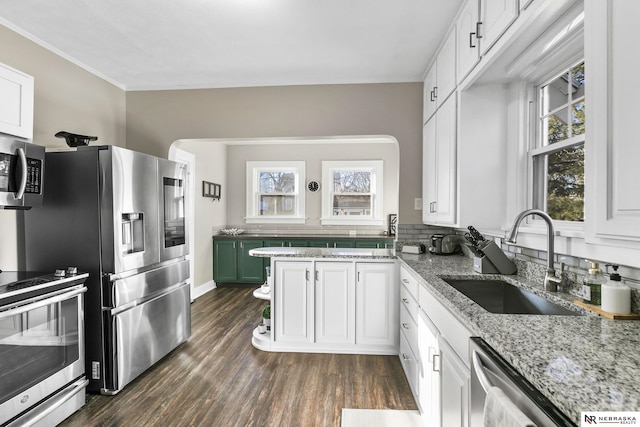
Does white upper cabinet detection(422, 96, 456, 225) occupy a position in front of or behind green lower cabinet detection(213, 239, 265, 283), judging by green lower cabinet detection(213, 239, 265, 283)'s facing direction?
in front

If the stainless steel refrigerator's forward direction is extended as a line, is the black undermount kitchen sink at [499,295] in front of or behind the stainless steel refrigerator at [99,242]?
in front

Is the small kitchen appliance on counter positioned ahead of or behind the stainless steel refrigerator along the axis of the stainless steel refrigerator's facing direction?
ahead

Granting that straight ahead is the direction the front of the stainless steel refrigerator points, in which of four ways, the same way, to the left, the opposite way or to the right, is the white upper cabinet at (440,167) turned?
the opposite way

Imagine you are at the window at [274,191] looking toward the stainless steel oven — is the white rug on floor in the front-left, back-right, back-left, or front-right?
front-left

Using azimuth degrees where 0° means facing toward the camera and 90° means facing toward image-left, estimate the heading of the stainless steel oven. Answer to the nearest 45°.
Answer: approximately 315°

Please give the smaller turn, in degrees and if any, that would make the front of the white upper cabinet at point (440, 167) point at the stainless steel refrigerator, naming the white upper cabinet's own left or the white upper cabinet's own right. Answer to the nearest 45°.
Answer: approximately 45° to the white upper cabinet's own left

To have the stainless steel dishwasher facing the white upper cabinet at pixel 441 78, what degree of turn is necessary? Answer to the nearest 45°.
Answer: approximately 135° to its right

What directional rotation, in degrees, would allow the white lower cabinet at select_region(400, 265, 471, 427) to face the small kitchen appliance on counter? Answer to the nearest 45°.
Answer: approximately 90° to its right

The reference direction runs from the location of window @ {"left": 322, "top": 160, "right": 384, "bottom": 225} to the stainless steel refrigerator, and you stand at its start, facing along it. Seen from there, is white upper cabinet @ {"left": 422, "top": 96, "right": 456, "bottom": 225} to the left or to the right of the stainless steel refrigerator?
left

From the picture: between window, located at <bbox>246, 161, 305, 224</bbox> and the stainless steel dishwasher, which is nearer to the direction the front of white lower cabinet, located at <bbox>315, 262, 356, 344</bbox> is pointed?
the stainless steel dishwasher

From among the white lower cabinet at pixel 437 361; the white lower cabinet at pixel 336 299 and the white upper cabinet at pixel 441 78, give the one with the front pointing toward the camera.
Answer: the white lower cabinet at pixel 336 299

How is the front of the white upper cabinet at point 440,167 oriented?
to the viewer's left

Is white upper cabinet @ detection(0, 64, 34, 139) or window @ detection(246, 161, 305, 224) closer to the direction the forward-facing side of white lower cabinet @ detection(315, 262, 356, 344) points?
the white upper cabinet

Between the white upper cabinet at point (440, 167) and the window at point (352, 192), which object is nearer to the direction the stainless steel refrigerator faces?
the white upper cabinet

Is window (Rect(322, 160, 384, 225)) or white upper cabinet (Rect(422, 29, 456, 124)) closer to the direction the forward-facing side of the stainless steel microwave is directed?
the white upper cabinet

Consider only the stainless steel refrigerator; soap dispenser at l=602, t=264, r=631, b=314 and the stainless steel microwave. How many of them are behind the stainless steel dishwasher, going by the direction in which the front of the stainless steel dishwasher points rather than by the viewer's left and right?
1

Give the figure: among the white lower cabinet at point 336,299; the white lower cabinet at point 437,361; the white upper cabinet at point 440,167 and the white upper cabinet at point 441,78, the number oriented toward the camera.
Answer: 1
